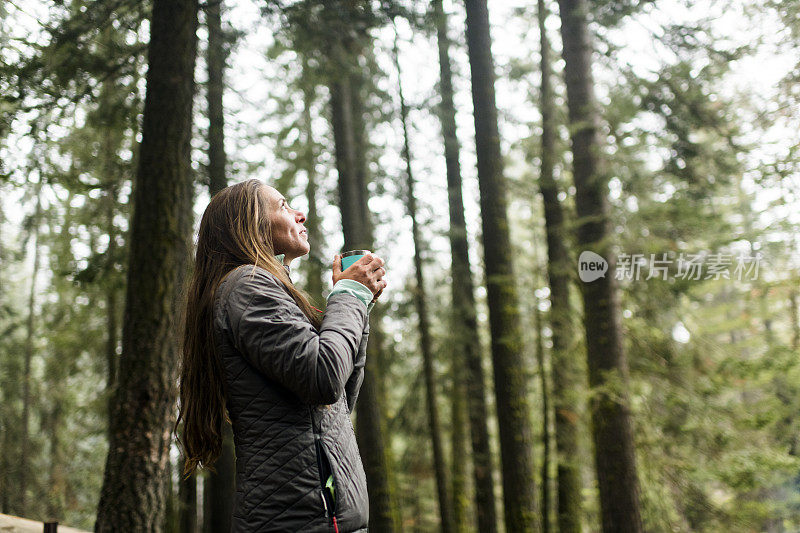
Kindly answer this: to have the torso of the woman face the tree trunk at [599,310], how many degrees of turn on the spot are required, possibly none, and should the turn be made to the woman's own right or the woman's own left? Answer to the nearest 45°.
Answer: approximately 45° to the woman's own left

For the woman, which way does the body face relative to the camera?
to the viewer's right

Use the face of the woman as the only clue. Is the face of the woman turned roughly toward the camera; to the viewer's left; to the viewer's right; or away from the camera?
to the viewer's right

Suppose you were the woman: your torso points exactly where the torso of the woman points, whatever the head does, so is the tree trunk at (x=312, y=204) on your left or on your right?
on your left

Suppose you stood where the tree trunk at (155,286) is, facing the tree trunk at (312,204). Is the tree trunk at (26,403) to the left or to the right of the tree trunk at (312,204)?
left

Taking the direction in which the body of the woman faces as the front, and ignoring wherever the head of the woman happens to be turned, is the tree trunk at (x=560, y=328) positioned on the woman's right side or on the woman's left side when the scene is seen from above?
on the woman's left side

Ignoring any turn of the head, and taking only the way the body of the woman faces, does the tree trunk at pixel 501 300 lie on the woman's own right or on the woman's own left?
on the woman's own left
